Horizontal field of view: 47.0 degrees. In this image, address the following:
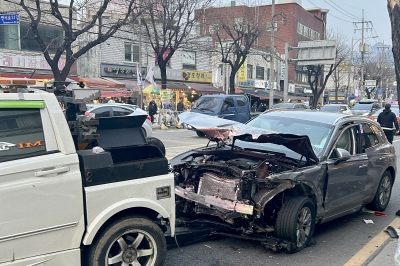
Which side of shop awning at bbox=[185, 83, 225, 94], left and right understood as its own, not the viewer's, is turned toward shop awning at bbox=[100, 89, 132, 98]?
right

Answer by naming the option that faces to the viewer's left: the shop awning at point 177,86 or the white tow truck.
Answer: the white tow truck

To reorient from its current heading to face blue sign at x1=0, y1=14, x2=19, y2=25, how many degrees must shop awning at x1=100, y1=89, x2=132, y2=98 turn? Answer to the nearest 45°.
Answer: approximately 45° to its right

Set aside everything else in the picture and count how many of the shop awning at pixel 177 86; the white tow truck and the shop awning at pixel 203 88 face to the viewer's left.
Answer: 1

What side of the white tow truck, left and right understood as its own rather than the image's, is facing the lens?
left

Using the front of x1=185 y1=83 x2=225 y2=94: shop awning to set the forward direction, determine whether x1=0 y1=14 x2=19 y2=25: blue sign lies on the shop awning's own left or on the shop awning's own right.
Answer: on the shop awning's own right

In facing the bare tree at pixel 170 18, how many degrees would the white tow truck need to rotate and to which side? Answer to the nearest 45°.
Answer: approximately 90° to its right

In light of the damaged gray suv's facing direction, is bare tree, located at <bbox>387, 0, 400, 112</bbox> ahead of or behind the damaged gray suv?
behind

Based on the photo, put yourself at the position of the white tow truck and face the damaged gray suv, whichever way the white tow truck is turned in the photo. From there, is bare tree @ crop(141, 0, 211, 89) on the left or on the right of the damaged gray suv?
left

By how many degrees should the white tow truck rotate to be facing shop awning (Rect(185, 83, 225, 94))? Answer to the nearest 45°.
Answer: approximately 90° to its right

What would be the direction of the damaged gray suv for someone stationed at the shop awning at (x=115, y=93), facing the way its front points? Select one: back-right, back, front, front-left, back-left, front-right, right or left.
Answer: front-right

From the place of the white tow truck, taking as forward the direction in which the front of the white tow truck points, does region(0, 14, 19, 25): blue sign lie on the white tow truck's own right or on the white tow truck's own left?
on the white tow truck's own right

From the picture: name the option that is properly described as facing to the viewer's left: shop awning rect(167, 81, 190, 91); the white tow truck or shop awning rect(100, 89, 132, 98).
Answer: the white tow truck
